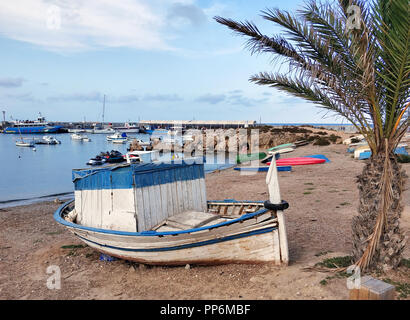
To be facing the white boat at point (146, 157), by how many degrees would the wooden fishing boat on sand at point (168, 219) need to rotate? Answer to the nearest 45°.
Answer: approximately 135° to its left

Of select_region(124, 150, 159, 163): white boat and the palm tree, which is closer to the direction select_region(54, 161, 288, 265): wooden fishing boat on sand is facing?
the palm tree

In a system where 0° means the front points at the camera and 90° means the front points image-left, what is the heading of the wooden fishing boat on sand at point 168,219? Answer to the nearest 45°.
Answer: approximately 315°

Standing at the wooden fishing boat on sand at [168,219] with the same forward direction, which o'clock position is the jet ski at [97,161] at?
The jet ski is roughly at 7 o'clock from the wooden fishing boat on sand.
